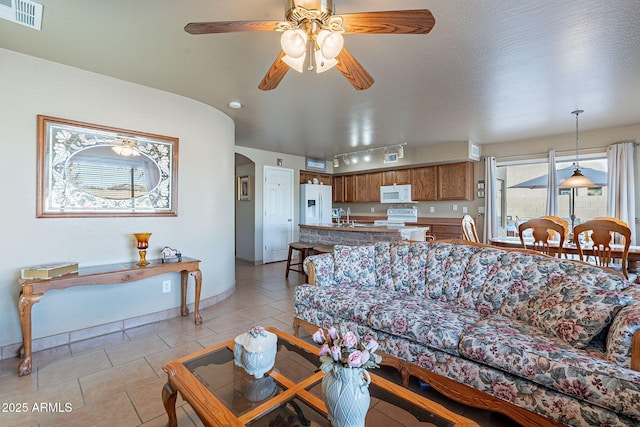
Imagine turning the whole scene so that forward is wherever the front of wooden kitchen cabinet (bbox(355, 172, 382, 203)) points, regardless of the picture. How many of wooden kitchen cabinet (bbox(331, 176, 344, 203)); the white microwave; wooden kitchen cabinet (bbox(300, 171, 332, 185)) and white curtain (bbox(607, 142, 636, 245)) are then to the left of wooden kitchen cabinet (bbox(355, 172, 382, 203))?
2

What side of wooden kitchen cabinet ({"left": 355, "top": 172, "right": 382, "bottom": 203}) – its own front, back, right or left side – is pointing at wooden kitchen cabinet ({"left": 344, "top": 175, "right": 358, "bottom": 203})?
right

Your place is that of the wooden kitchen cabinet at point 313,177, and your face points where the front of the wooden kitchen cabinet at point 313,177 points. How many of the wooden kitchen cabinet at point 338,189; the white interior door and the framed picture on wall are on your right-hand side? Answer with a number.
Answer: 2

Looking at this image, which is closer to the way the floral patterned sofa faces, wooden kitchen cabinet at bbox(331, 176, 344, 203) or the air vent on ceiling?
the air vent on ceiling

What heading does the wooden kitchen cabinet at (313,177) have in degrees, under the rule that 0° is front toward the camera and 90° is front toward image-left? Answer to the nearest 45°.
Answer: approximately 315°

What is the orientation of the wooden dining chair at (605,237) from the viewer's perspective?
away from the camera

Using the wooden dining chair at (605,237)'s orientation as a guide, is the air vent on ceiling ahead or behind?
behind

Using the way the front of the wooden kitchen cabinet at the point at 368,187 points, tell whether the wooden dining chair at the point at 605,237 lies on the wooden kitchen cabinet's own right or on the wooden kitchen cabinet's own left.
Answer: on the wooden kitchen cabinet's own left

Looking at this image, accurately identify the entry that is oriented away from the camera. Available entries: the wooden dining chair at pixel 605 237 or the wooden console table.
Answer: the wooden dining chair

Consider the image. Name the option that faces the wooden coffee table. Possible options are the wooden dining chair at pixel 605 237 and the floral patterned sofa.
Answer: the floral patterned sofa
